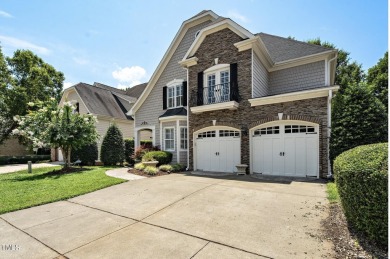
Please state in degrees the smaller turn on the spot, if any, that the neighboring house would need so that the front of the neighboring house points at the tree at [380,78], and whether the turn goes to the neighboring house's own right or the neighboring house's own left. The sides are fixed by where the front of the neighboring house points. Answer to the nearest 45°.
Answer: approximately 135° to the neighboring house's own left

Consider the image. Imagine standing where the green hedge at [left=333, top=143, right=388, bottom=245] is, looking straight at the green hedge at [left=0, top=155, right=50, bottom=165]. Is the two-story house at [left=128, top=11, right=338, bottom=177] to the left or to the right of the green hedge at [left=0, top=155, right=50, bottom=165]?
right

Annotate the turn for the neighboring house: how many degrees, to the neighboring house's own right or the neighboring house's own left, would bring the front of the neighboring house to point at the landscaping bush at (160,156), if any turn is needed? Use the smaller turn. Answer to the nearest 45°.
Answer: approximately 45° to the neighboring house's own left

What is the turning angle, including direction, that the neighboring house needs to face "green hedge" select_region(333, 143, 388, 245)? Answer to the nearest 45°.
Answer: approximately 45° to its left

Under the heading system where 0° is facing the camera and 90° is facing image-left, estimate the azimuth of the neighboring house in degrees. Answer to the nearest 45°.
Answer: approximately 45°

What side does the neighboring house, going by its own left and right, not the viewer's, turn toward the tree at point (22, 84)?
right

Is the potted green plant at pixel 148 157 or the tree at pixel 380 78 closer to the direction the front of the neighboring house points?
the potted green plant

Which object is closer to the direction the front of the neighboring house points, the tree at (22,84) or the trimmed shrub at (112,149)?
the trimmed shrub
